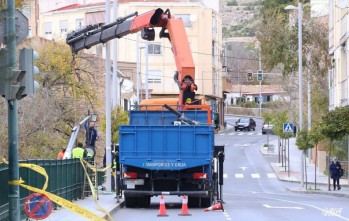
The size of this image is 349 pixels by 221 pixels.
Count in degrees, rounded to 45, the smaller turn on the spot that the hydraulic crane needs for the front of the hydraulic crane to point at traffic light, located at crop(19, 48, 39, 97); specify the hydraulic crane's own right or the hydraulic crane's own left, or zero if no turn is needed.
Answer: approximately 90° to the hydraulic crane's own left

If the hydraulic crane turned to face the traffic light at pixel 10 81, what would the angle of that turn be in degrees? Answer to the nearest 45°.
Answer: approximately 90° to its left

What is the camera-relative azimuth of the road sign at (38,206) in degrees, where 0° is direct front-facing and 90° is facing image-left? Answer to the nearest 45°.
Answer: approximately 0°

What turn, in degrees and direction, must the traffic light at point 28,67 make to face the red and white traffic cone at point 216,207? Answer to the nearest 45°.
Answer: approximately 45° to its left

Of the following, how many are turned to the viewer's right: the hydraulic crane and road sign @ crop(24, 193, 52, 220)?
0

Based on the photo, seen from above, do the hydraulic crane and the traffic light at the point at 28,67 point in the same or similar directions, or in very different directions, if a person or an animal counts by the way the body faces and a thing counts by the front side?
very different directions
